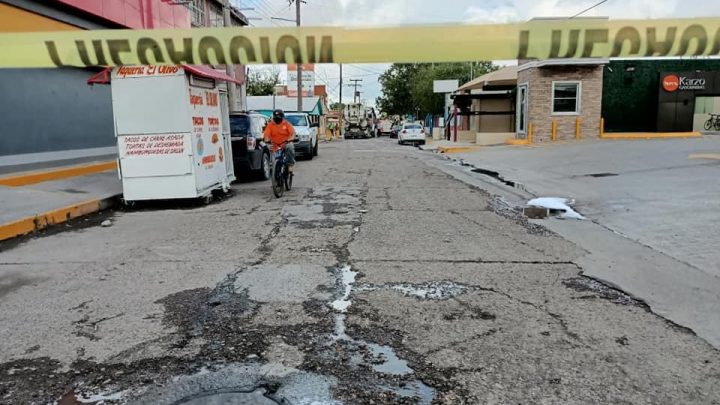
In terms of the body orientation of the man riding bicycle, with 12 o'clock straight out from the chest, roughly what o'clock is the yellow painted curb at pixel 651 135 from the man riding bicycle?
The yellow painted curb is roughly at 8 o'clock from the man riding bicycle.

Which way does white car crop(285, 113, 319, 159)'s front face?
toward the camera

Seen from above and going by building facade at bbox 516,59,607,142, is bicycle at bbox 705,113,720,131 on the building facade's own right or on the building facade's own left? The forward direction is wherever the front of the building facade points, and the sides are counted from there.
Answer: on the building facade's own left

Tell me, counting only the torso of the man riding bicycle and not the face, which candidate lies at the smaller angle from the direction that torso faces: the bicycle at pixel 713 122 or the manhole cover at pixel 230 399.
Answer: the manhole cover

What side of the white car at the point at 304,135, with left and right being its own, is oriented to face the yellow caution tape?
front

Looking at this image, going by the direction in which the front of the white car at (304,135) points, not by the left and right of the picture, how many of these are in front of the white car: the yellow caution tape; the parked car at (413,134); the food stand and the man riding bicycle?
3

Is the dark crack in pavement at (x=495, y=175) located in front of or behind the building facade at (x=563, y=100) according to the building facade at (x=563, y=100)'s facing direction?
in front

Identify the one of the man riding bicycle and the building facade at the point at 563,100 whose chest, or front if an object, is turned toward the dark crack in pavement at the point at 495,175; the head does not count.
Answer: the building facade

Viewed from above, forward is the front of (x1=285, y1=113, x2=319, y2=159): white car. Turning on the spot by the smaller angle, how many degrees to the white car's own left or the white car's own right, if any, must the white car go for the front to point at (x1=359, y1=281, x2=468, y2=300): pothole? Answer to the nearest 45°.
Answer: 0° — it already faces it

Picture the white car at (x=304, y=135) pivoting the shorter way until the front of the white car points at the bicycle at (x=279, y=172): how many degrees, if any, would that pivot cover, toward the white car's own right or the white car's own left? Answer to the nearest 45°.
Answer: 0° — it already faces it

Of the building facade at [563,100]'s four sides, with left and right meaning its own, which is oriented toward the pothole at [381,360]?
front

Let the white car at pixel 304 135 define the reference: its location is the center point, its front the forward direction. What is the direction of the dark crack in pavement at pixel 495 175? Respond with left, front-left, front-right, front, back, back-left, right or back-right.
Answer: front-left

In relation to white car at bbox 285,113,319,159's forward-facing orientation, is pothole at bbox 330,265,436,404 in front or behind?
in front

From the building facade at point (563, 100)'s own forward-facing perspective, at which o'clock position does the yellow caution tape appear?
The yellow caution tape is roughly at 12 o'clock from the building facade.
